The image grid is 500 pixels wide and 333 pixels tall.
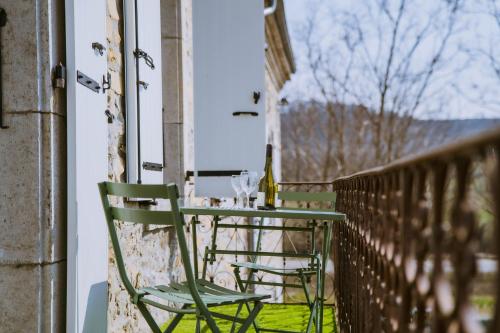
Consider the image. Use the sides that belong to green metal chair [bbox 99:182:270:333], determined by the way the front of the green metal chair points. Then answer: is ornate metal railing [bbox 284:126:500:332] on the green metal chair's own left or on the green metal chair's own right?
on the green metal chair's own right

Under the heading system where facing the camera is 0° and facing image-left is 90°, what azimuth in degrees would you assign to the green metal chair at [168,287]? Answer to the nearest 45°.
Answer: approximately 225°

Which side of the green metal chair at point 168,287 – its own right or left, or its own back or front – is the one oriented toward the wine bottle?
front

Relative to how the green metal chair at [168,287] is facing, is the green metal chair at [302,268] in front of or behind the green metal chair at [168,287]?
in front

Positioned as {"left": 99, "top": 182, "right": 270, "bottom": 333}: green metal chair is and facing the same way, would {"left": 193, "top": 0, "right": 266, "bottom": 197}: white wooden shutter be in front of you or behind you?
in front

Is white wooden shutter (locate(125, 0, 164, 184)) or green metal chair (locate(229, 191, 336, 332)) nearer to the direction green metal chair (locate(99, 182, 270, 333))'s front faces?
the green metal chair

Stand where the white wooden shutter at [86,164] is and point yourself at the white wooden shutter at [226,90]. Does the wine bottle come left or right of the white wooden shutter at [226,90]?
right
